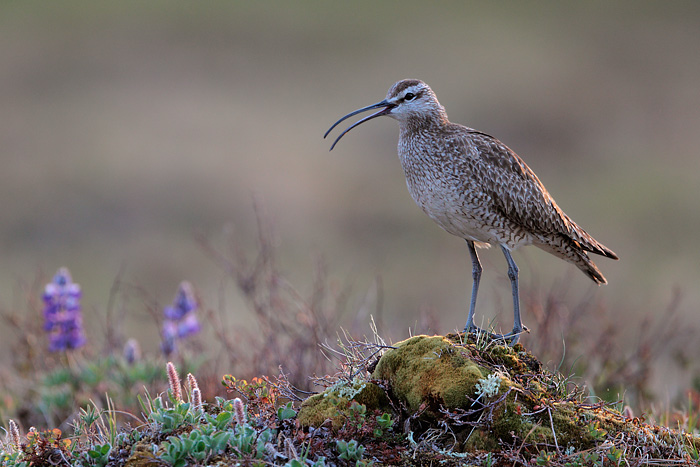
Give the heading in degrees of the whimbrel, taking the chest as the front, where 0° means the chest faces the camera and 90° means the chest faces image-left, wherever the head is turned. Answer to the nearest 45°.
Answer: approximately 90°

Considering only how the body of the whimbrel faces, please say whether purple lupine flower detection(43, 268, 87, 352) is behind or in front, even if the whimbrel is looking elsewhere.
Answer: in front

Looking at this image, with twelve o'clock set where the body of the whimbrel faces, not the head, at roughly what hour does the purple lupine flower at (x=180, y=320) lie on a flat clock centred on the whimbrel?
The purple lupine flower is roughly at 1 o'clock from the whimbrel.
